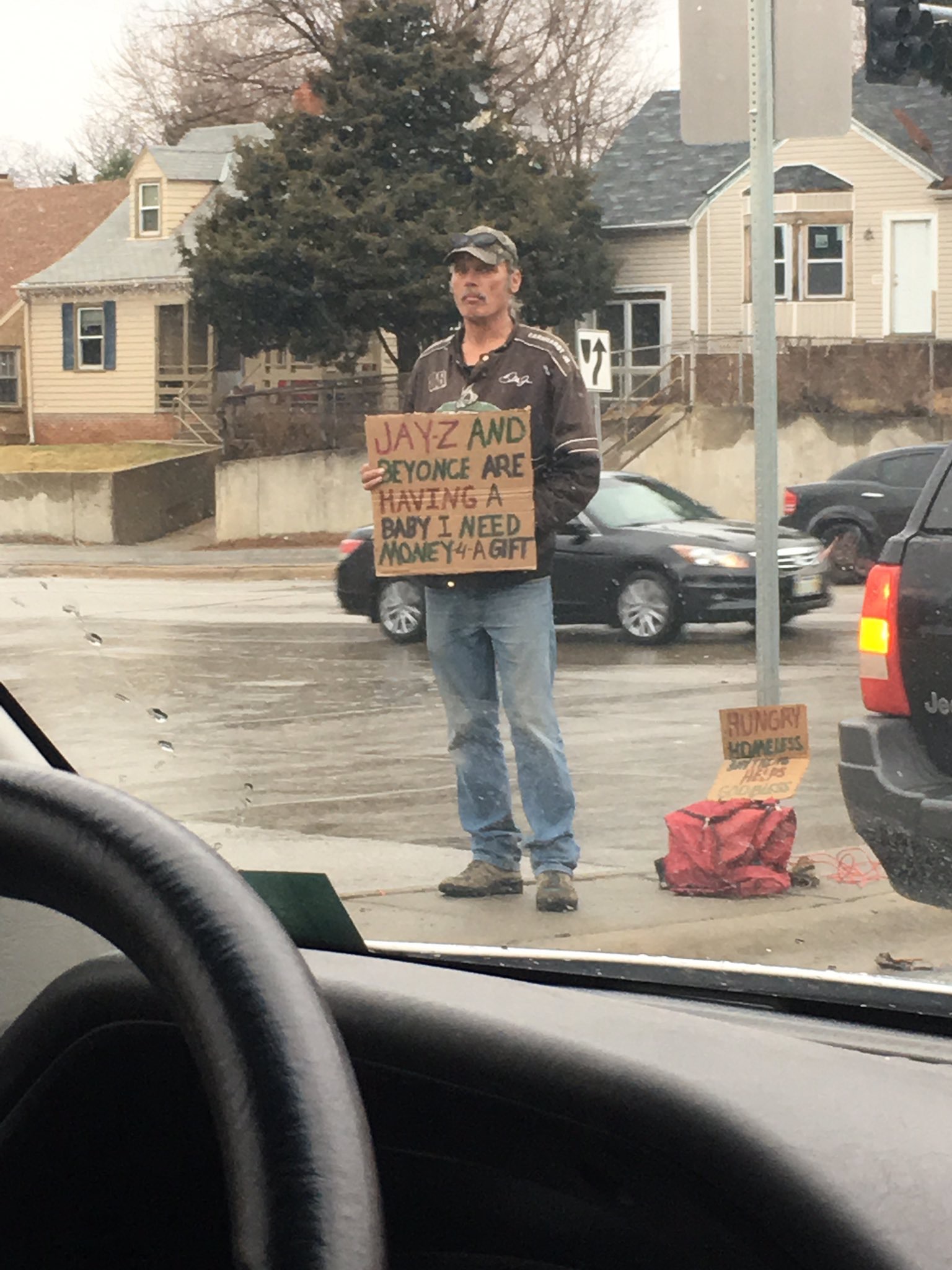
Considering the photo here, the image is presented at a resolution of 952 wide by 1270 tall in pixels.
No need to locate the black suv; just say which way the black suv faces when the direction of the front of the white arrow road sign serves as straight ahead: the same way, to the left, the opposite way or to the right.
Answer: the opposite way

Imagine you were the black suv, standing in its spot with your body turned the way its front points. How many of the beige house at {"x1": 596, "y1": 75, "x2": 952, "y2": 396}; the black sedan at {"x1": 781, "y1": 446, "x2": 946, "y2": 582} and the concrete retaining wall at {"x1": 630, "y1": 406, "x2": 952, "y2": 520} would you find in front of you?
3

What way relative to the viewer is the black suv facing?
away from the camera

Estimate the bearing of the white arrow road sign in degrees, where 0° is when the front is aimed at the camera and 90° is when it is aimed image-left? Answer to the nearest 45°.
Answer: approximately 0°

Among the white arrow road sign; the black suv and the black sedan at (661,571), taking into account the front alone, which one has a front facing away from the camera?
the black suv

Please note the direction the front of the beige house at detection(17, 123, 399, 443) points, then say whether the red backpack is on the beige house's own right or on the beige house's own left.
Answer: on the beige house's own left

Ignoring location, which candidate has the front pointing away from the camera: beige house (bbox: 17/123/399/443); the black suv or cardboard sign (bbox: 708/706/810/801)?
the black suv
